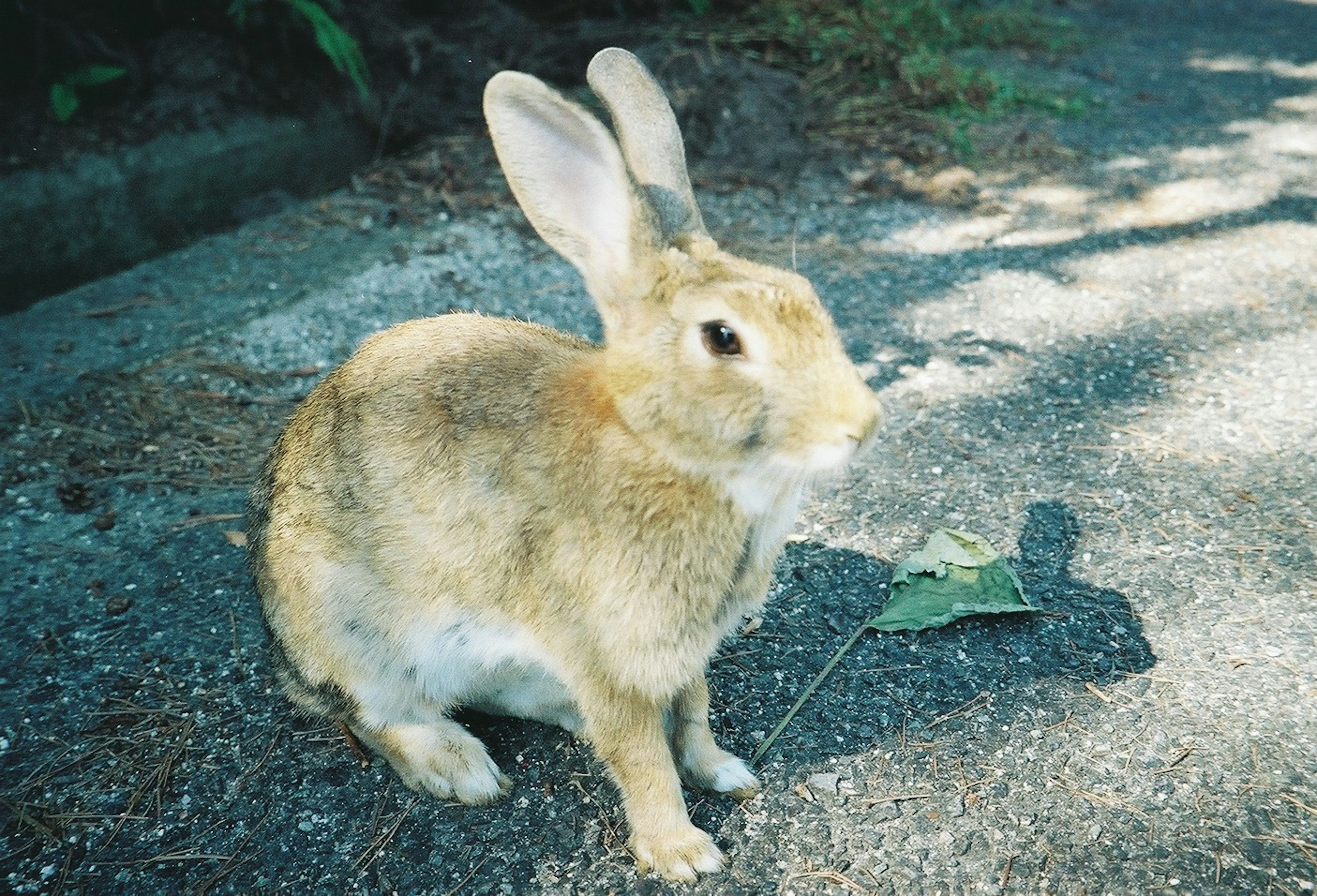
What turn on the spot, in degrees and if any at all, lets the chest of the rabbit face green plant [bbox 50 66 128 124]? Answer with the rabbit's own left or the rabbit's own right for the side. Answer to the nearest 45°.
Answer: approximately 180°

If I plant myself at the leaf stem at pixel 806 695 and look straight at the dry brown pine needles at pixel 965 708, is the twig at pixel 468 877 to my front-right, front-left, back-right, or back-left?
back-right

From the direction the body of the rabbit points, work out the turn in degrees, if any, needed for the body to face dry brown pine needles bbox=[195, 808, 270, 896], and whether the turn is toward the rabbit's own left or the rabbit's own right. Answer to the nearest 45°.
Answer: approximately 135° to the rabbit's own right

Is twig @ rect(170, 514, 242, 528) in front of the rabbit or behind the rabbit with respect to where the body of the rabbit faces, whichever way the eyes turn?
behind

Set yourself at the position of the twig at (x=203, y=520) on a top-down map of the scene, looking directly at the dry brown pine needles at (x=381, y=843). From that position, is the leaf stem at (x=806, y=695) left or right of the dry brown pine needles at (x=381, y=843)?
left

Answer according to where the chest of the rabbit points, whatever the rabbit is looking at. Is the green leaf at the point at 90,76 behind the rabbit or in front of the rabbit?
behind

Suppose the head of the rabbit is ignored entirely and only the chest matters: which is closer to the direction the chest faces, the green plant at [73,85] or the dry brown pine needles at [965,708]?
the dry brown pine needles

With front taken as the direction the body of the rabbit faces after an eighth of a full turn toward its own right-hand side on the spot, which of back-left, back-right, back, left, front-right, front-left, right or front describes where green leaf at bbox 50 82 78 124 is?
back-right

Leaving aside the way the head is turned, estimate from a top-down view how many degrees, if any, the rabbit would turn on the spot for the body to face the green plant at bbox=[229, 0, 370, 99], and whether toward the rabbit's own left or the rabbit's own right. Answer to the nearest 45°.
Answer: approximately 135° to the rabbit's own left

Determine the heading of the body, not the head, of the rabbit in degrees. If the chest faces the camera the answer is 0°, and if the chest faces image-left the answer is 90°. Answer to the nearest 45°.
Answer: approximately 315°

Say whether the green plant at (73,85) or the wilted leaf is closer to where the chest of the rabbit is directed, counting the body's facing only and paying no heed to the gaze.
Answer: the wilted leaf
